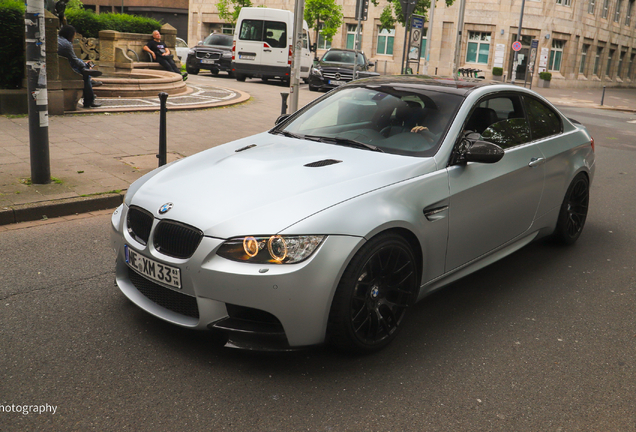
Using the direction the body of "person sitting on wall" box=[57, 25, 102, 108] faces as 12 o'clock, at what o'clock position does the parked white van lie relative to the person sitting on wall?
The parked white van is roughly at 10 o'clock from the person sitting on wall.

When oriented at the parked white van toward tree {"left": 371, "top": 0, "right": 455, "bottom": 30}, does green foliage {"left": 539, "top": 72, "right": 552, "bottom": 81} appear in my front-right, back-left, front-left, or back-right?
front-right

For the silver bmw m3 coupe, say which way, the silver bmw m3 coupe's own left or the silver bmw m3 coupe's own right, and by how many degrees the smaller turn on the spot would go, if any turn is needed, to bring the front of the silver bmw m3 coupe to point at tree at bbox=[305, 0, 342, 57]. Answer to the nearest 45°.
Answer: approximately 135° to the silver bmw m3 coupe's own right

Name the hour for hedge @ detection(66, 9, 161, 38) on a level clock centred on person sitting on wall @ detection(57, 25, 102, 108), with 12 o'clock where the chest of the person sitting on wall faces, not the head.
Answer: The hedge is roughly at 9 o'clock from the person sitting on wall.

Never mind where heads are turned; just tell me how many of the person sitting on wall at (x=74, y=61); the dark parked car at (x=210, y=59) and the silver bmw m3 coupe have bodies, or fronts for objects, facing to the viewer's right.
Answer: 1

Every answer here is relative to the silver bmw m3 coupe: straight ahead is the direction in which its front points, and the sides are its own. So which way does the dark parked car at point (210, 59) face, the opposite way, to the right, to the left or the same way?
the same way

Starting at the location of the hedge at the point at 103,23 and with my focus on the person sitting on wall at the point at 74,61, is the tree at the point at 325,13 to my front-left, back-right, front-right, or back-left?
back-left

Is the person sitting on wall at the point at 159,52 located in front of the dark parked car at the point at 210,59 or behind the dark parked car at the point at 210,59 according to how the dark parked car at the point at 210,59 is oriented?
in front

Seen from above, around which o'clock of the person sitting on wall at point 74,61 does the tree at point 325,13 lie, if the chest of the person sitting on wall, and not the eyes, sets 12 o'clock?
The tree is roughly at 10 o'clock from the person sitting on wall.

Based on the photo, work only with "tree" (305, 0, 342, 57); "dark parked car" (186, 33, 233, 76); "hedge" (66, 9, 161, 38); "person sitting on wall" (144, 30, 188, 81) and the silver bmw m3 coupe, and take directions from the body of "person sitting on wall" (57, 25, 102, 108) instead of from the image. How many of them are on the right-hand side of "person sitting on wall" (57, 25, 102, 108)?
1

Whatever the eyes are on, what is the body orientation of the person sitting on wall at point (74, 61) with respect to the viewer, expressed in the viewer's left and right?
facing to the right of the viewer

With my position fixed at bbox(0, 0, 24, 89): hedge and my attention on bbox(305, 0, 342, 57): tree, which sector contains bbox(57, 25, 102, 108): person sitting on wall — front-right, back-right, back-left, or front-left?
front-right

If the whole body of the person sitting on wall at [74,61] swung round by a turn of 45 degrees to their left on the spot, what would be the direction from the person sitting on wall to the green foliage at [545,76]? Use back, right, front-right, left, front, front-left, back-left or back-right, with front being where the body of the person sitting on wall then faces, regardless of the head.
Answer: front

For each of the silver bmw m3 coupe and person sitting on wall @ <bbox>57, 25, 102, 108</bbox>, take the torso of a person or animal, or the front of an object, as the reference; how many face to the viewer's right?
1

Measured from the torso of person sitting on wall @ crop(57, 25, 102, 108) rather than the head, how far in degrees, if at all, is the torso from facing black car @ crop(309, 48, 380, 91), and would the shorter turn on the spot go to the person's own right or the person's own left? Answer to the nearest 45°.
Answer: approximately 45° to the person's own left

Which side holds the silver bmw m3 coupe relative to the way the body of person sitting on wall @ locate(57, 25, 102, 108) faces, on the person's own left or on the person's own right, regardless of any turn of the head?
on the person's own right

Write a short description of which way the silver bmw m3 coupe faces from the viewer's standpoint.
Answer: facing the viewer and to the left of the viewer
